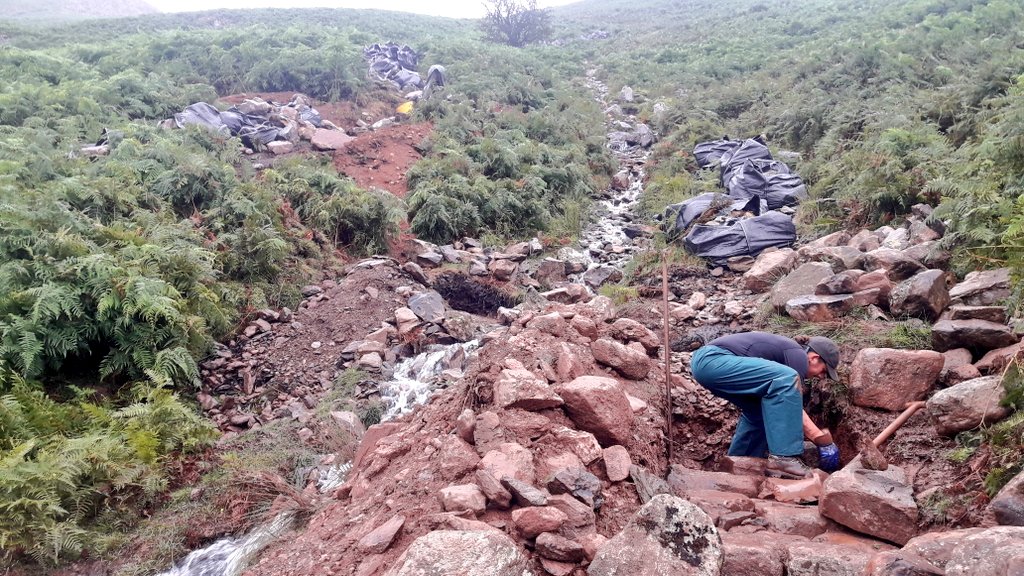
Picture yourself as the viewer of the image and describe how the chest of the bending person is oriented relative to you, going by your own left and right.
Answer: facing to the right of the viewer

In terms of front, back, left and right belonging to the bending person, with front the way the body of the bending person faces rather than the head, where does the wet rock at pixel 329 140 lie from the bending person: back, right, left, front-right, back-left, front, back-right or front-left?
back-left

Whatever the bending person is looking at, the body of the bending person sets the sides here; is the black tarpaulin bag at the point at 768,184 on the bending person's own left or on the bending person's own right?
on the bending person's own left

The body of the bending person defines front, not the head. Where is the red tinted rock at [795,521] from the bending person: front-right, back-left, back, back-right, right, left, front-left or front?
right

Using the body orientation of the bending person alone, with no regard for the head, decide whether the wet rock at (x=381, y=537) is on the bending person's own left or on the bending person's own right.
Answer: on the bending person's own right

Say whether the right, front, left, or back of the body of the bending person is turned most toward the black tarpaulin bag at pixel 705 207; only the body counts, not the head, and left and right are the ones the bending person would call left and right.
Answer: left

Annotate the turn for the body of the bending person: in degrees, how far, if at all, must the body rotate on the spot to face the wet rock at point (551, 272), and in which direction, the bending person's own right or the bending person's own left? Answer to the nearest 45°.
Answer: approximately 135° to the bending person's own left

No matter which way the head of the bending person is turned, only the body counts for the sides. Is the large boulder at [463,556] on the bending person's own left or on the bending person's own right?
on the bending person's own right

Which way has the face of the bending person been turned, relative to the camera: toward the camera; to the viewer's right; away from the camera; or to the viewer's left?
to the viewer's right

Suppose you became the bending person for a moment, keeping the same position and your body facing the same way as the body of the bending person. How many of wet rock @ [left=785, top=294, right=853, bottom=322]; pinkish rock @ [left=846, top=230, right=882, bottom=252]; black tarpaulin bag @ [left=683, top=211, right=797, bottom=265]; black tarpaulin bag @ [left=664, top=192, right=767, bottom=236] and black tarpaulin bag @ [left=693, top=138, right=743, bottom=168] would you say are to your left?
5

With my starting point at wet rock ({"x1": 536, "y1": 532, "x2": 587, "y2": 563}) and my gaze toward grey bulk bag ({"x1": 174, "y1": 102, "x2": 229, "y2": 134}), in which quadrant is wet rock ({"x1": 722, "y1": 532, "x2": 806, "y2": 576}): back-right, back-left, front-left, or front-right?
back-right

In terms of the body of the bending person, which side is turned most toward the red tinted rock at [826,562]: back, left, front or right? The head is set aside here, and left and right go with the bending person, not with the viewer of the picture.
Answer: right

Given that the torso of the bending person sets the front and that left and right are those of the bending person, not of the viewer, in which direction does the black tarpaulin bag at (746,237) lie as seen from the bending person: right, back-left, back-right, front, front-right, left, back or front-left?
left

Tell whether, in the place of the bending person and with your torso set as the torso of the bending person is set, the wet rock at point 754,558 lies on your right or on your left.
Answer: on your right

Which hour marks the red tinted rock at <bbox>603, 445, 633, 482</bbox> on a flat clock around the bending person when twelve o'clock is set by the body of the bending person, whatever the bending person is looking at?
The red tinted rock is roughly at 4 o'clock from the bending person.
